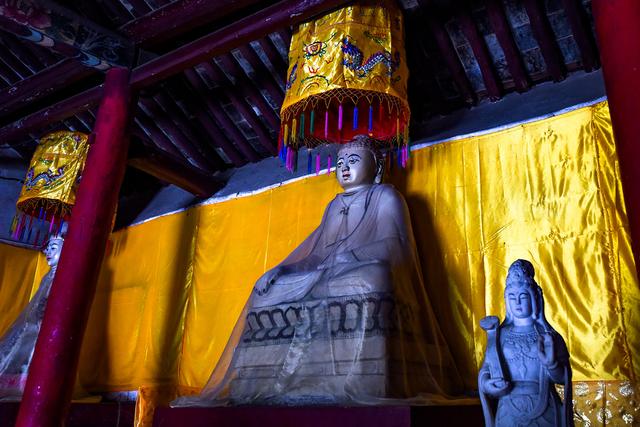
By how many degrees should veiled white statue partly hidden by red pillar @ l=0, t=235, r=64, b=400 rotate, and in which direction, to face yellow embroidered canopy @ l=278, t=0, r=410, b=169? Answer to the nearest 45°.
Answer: approximately 90° to its left

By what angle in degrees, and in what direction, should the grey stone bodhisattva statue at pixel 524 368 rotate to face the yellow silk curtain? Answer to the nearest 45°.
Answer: approximately 180°

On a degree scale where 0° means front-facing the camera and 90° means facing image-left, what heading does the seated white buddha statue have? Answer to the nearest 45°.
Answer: approximately 45°

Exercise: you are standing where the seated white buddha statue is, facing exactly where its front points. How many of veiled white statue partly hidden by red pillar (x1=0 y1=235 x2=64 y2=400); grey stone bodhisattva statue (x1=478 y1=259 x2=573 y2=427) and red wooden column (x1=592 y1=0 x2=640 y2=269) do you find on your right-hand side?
1

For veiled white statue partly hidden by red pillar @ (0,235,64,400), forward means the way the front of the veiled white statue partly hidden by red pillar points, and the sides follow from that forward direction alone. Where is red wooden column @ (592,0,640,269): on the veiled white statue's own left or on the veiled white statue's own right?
on the veiled white statue's own left

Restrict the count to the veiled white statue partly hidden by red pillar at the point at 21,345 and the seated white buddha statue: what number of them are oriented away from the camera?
0

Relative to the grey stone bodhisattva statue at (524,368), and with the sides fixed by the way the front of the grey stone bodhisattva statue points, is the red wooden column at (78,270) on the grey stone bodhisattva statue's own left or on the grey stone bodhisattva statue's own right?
on the grey stone bodhisattva statue's own right

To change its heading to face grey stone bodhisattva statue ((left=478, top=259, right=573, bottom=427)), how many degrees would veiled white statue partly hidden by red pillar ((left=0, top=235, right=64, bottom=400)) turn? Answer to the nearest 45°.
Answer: approximately 90° to its left

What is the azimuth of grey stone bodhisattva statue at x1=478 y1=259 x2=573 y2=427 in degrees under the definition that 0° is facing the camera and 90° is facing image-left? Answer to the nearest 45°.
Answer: approximately 0°

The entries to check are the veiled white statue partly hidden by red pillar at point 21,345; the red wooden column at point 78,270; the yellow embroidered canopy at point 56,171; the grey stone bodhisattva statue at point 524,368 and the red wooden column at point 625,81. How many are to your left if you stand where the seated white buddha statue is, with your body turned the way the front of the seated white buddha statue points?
2

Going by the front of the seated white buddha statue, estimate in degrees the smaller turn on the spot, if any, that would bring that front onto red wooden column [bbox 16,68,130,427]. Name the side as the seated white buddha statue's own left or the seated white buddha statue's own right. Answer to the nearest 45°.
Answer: approximately 45° to the seated white buddha statue's own right
